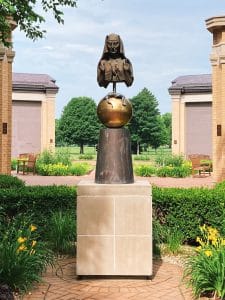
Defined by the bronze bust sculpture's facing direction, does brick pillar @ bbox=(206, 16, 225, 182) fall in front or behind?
behind

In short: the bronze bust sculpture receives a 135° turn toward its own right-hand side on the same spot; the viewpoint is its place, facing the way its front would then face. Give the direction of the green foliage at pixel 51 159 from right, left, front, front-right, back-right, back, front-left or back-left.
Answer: front-right

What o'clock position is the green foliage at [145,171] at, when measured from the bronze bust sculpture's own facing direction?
The green foliage is roughly at 6 o'clock from the bronze bust sculpture.

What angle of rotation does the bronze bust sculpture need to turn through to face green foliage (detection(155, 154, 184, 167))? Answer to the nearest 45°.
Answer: approximately 180°

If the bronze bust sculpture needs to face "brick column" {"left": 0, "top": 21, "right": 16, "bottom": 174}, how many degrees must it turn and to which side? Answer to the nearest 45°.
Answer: approximately 135° to its right

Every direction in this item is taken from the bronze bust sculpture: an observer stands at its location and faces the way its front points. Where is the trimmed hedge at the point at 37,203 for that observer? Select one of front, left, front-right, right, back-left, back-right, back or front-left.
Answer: back-right

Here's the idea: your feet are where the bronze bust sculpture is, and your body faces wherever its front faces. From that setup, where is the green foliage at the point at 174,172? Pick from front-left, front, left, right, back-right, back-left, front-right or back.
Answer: back

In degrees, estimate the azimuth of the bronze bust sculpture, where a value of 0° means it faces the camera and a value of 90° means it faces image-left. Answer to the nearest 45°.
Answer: approximately 0°
